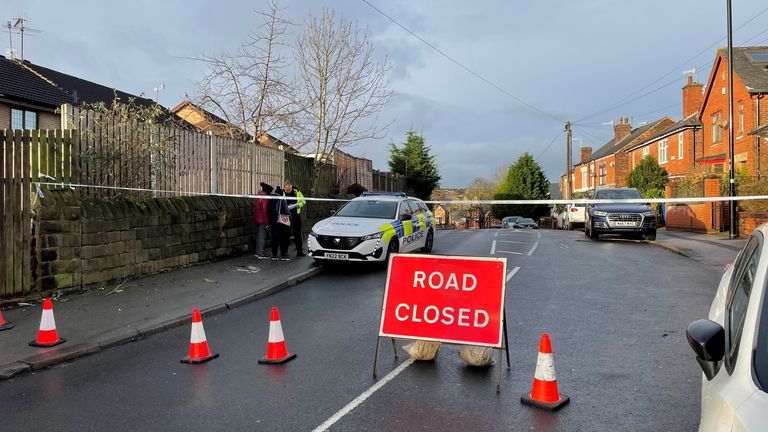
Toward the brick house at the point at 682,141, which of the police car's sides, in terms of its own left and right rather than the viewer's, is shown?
back

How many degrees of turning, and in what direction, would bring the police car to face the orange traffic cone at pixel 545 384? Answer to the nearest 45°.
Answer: approximately 45° to its left

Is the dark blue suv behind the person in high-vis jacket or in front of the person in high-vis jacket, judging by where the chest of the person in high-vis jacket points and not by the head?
behind

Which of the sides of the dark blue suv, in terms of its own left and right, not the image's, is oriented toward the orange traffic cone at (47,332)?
front

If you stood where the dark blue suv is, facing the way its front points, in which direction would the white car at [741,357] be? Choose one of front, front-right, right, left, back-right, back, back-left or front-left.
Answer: front

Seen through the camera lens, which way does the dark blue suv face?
facing the viewer

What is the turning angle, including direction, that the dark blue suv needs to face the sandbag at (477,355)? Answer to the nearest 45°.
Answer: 0° — it already faces it

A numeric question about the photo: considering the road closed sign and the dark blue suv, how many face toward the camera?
2

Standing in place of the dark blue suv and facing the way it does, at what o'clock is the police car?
The police car is roughly at 1 o'clock from the dark blue suv.

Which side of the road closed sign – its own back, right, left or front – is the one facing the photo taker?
front
